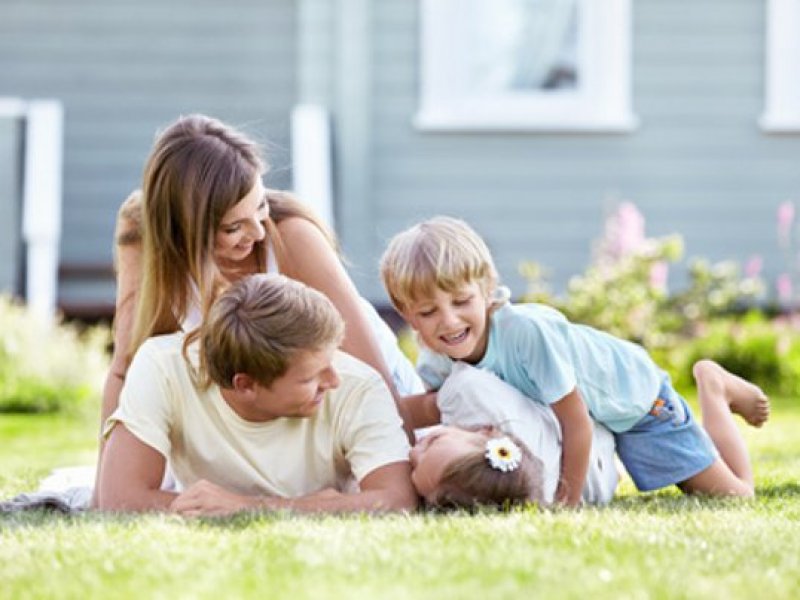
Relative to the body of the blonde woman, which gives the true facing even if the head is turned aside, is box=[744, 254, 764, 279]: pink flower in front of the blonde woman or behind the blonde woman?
behind

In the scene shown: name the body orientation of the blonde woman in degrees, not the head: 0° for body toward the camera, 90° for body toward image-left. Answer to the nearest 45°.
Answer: approximately 0°

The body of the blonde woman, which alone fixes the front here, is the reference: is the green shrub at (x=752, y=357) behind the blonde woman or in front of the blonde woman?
behind

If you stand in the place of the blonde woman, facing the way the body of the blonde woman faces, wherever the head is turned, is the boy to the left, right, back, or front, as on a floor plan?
left

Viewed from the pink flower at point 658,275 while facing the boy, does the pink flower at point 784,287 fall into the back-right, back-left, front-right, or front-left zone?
back-left

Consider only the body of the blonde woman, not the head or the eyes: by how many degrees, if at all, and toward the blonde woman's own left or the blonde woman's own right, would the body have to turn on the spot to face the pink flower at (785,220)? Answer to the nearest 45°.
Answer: approximately 135° to the blonde woman's own left

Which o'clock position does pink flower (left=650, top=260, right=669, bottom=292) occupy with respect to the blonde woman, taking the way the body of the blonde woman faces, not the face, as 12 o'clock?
The pink flower is roughly at 7 o'clock from the blonde woman.

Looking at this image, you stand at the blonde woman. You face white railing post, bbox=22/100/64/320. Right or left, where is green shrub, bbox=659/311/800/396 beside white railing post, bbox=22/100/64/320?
right

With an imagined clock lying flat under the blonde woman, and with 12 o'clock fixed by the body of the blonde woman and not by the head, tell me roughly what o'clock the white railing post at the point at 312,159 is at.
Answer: The white railing post is roughly at 6 o'clock from the blonde woman.

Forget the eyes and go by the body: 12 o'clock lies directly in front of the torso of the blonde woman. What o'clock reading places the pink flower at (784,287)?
The pink flower is roughly at 7 o'clock from the blonde woman.
